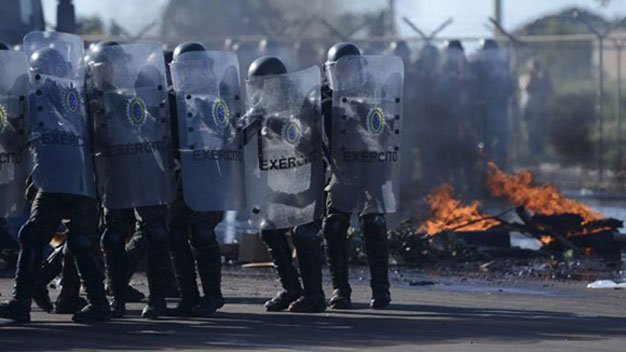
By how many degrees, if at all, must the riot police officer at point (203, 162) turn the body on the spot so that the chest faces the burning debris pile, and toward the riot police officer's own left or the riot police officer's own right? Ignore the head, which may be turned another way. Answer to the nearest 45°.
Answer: approximately 180°

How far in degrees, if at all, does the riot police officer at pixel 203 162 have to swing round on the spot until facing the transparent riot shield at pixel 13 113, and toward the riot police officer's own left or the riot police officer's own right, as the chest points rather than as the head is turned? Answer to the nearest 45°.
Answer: approximately 45° to the riot police officer's own right

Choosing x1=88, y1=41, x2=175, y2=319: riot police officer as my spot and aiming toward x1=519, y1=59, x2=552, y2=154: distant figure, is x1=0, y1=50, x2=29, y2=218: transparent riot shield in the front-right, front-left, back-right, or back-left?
back-left

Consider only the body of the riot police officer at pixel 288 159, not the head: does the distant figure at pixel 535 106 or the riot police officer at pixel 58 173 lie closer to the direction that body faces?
the riot police officer

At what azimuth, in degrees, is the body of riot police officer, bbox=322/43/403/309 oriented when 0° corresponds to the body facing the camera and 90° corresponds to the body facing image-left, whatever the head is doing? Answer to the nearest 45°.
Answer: approximately 0°

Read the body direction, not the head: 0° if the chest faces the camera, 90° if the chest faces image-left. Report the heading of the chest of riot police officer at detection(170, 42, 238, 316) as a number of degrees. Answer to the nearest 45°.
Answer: approximately 45°

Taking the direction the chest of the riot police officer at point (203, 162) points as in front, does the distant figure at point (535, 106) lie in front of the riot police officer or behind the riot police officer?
behind
